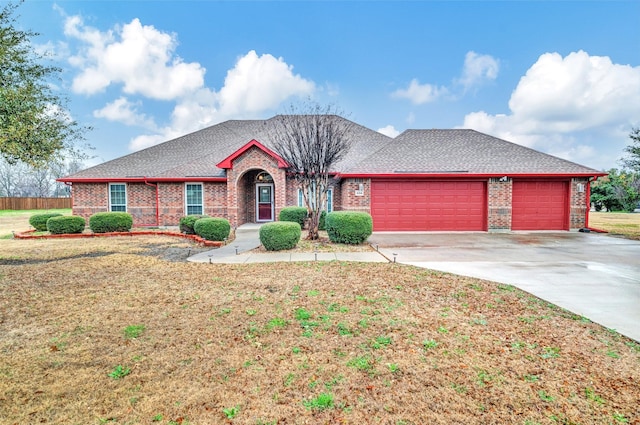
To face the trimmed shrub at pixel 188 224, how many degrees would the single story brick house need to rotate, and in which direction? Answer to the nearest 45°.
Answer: approximately 90° to its right

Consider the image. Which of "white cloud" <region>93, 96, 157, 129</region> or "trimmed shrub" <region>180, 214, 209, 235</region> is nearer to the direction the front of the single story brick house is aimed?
the trimmed shrub

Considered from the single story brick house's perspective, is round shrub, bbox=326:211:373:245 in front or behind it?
in front

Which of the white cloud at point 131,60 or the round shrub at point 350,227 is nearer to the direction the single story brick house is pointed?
the round shrub

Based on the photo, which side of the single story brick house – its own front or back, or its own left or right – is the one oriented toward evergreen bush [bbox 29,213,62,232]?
right

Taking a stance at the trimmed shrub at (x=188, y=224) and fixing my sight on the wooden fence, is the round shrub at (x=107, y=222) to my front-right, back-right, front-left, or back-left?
front-left

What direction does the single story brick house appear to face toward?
toward the camera

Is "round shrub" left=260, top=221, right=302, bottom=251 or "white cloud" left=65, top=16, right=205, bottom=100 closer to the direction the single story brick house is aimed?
the round shrub

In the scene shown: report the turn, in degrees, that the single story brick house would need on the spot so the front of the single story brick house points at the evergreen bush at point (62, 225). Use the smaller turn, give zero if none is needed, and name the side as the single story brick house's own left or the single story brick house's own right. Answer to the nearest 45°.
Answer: approximately 90° to the single story brick house's own right
